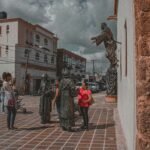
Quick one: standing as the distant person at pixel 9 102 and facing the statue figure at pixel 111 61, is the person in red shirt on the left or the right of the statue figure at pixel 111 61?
right

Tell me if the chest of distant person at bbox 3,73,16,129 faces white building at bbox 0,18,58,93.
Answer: no

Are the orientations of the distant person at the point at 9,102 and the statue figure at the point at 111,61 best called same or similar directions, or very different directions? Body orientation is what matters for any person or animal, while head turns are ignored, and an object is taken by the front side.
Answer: very different directions

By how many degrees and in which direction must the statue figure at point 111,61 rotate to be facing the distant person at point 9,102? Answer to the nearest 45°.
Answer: approximately 90° to its left

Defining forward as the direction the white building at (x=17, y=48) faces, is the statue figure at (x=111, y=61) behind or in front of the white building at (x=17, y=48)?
in front

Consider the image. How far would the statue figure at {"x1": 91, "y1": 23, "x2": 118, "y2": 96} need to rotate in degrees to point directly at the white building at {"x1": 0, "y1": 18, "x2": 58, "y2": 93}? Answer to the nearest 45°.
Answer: approximately 45° to its right

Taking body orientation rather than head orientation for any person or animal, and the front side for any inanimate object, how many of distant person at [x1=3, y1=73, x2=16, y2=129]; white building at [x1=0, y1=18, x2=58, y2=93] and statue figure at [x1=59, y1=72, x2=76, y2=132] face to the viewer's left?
0

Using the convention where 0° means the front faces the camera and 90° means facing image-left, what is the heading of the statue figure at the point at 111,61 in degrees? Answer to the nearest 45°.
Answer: approximately 90°

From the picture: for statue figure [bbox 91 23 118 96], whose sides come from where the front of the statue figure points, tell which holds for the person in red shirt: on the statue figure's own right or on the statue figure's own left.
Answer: on the statue figure's own left

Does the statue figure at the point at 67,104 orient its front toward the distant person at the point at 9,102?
no
